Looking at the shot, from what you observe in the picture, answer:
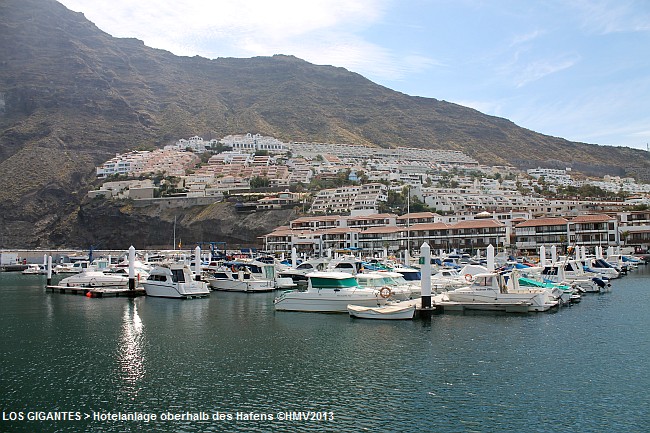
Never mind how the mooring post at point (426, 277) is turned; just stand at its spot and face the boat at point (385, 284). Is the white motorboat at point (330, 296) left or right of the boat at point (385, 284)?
left

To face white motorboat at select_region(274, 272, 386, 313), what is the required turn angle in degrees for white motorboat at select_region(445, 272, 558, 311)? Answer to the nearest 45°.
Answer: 0° — it already faces it

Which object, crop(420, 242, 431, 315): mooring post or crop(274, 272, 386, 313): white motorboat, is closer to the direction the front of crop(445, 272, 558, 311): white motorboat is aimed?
the white motorboat

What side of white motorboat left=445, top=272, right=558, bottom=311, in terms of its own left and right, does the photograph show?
left

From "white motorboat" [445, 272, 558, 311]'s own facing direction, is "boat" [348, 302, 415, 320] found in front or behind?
in front

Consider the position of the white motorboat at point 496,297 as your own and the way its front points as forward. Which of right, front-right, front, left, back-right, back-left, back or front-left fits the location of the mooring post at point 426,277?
front-left

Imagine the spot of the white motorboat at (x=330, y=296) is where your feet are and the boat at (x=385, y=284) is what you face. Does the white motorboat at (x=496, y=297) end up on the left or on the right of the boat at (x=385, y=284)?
right
